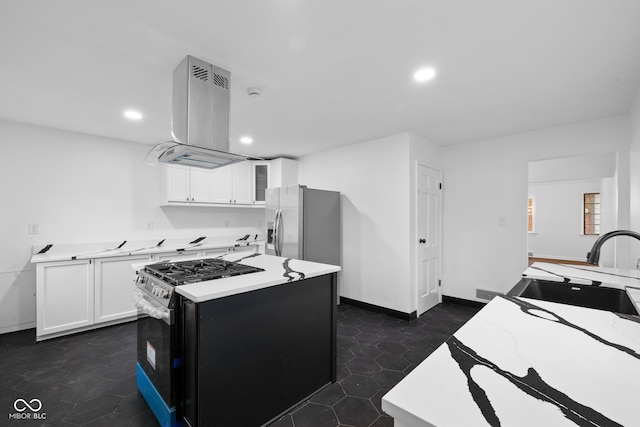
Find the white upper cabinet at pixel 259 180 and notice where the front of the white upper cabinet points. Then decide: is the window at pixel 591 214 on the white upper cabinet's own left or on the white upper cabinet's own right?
on the white upper cabinet's own left

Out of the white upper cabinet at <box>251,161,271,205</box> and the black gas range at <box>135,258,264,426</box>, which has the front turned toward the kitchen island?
the white upper cabinet

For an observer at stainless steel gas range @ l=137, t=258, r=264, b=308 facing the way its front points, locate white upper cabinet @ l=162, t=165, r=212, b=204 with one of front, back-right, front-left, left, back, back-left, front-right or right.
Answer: back-right

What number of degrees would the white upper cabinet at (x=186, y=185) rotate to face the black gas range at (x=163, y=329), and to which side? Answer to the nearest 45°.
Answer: approximately 45° to its right
